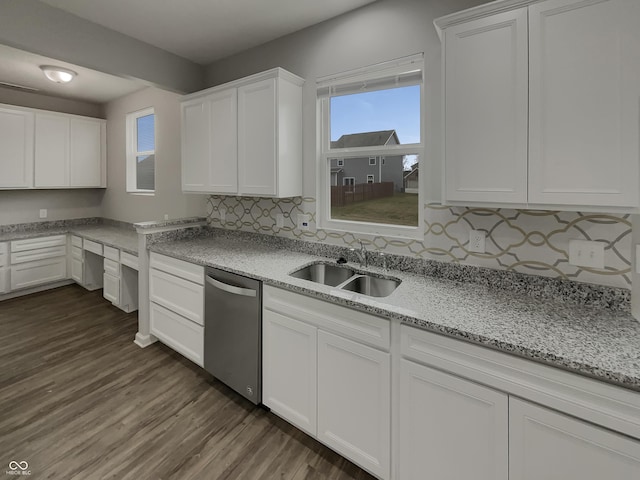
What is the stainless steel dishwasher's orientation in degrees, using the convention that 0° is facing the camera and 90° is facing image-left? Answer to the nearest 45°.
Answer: approximately 45°

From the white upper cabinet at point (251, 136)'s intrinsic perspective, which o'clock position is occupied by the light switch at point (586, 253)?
The light switch is roughly at 9 o'clock from the white upper cabinet.

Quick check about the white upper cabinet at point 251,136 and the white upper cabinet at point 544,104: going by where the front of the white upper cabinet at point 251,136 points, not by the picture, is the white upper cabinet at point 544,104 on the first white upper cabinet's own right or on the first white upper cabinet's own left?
on the first white upper cabinet's own left

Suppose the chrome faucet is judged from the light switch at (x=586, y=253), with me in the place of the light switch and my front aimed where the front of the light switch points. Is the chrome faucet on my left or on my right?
on my right

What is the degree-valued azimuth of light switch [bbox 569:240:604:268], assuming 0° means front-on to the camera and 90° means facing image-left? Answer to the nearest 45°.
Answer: approximately 0°

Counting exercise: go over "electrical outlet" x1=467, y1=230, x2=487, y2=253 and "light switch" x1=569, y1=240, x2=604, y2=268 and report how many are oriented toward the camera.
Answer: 2

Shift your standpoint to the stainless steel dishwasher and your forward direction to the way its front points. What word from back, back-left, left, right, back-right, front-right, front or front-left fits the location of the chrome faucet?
back-left

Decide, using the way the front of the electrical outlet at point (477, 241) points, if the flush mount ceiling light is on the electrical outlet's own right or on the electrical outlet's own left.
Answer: on the electrical outlet's own right
